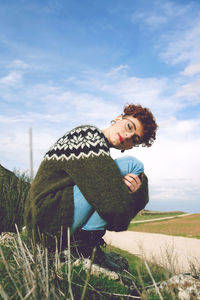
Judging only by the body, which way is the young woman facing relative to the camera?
to the viewer's right

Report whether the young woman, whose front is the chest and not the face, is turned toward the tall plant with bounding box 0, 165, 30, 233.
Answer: no
